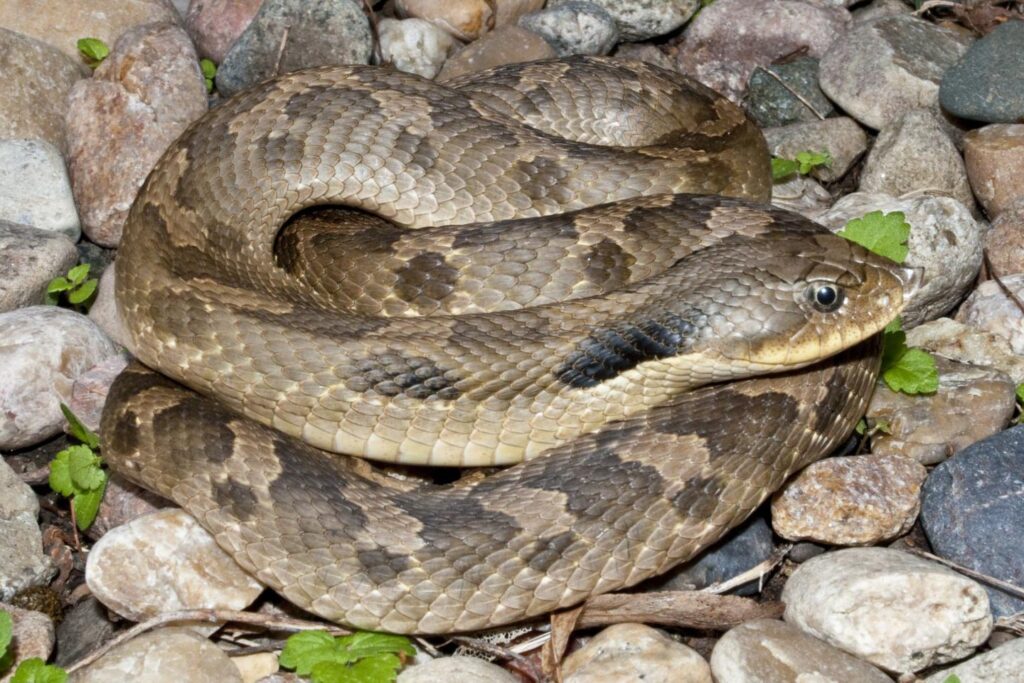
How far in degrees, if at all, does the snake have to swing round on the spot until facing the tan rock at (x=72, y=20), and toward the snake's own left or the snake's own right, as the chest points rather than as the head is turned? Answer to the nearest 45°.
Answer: approximately 135° to the snake's own left

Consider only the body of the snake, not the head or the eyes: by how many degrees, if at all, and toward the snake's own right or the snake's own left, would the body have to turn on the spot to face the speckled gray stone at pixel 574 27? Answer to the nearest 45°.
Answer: approximately 90° to the snake's own left

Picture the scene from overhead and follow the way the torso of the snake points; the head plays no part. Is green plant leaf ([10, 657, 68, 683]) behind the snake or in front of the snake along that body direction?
behind

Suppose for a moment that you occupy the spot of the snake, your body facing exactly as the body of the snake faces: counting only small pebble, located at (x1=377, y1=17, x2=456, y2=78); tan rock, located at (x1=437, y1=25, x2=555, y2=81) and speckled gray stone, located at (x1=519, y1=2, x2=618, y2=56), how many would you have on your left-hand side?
3

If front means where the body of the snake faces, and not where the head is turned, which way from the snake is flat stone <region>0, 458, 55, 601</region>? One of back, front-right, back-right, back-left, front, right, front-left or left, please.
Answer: back

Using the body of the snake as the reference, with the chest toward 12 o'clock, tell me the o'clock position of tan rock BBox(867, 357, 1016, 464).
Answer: The tan rock is roughly at 12 o'clock from the snake.

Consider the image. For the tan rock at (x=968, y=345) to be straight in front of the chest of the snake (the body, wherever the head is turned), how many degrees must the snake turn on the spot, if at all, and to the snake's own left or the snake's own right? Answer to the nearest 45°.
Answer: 0° — it already faces it

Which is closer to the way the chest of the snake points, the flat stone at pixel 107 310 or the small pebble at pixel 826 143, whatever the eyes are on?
the small pebble

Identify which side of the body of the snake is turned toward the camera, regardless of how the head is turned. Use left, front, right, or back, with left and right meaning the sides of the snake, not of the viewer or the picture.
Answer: right

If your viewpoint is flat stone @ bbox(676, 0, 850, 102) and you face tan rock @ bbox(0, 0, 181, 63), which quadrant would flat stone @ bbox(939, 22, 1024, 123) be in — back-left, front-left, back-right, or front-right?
back-left

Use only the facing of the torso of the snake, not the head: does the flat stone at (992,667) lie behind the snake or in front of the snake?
in front

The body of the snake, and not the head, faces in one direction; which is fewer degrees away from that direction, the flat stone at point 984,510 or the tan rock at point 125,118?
the flat stone

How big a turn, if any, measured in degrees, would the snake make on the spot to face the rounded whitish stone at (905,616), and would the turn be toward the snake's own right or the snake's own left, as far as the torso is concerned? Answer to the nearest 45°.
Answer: approximately 45° to the snake's own right
